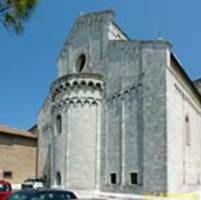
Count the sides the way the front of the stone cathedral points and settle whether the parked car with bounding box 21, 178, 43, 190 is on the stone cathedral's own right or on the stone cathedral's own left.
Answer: on the stone cathedral's own left

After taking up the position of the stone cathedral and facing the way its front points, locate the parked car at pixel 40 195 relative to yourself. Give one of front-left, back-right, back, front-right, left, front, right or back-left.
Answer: back-right

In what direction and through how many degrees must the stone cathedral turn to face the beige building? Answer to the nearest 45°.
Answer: approximately 90° to its left

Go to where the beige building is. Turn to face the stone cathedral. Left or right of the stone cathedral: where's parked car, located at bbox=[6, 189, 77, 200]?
right

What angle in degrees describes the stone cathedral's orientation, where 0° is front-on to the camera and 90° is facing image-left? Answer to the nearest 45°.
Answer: approximately 225°

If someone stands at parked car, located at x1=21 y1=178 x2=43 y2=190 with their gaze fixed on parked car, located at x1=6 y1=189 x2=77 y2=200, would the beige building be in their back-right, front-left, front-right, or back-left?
back-right
